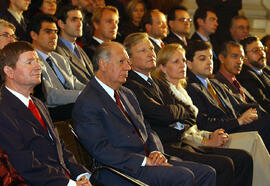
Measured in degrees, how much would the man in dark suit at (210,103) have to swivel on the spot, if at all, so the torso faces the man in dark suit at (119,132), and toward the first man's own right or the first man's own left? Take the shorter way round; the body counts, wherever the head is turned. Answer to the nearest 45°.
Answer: approximately 45° to the first man's own right

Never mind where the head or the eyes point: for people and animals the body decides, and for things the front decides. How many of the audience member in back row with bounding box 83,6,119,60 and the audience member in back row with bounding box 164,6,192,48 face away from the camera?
0

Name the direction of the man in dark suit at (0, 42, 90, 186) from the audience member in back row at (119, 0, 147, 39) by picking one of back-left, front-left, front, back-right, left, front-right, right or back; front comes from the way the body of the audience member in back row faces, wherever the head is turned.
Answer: front-right

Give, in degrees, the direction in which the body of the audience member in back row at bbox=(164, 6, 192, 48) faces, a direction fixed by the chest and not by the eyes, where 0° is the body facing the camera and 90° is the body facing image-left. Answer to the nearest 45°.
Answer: approximately 315°

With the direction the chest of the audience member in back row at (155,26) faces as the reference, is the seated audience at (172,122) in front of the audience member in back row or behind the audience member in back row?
in front

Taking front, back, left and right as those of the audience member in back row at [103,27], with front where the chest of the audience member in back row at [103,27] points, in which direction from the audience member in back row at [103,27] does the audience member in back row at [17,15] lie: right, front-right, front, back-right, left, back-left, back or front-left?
back-right

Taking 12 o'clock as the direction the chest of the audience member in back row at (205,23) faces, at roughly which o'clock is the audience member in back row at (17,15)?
the audience member in back row at (17,15) is roughly at 3 o'clock from the audience member in back row at (205,23).

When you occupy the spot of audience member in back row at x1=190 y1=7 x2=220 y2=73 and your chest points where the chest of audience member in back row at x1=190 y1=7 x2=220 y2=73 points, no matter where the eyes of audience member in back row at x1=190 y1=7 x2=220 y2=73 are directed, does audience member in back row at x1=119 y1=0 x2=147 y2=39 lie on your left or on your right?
on your right
